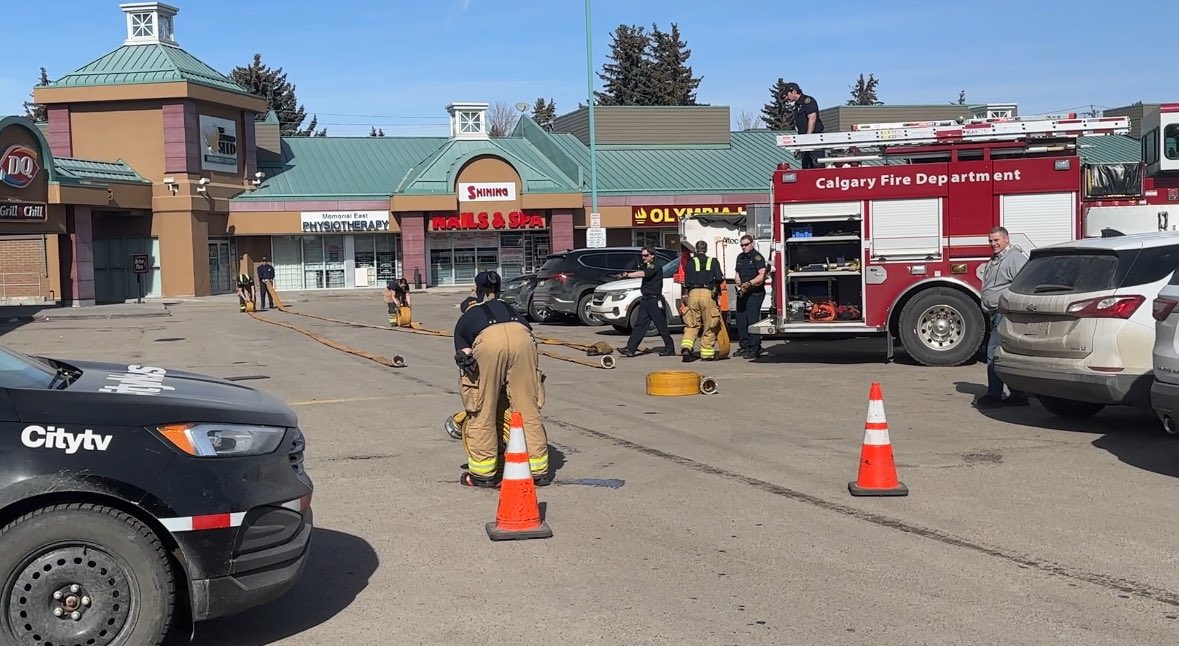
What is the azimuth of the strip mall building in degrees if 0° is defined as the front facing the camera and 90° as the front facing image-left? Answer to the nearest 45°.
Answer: approximately 0°

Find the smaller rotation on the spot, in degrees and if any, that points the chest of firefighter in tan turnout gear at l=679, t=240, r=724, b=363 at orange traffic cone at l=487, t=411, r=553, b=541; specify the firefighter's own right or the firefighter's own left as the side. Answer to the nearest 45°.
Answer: approximately 180°

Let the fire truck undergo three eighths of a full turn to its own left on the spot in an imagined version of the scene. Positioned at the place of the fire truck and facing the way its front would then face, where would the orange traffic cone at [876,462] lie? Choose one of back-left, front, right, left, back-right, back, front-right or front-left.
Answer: back-left

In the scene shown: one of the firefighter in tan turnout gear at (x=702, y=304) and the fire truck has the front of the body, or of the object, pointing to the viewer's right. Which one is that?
the fire truck

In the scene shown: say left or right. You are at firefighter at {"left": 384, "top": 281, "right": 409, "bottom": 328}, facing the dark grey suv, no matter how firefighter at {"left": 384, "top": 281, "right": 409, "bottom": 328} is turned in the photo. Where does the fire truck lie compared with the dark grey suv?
right

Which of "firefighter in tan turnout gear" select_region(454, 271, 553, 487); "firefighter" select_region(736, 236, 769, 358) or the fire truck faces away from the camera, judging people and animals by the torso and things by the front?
the firefighter in tan turnout gear

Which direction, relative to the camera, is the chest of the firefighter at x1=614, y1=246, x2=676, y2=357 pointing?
to the viewer's left

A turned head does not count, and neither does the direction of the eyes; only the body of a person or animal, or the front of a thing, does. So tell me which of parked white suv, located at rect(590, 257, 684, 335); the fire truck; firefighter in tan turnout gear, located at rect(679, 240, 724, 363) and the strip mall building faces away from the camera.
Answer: the firefighter in tan turnout gear

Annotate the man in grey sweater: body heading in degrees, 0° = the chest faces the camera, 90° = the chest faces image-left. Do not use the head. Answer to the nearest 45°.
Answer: approximately 45°
